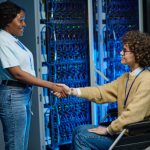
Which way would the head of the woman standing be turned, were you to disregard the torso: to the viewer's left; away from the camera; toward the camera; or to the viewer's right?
to the viewer's right

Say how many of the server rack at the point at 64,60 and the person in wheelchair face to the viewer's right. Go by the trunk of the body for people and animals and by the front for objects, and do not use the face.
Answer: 0

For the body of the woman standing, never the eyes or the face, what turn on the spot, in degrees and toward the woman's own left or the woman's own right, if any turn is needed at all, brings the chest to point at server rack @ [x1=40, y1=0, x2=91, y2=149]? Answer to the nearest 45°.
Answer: approximately 90° to the woman's own left

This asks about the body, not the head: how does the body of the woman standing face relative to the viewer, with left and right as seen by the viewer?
facing to the right of the viewer

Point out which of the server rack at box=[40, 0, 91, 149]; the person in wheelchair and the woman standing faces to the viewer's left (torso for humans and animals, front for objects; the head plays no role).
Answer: the person in wheelchair

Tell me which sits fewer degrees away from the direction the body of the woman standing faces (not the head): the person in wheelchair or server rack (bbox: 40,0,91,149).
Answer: the person in wheelchair

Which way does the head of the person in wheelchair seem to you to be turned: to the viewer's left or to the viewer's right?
to the viewer's left

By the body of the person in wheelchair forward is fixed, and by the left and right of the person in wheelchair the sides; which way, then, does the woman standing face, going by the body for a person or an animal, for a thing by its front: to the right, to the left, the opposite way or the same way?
the opposite way

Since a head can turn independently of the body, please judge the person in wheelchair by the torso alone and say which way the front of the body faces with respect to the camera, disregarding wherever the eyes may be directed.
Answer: to the viewer's left

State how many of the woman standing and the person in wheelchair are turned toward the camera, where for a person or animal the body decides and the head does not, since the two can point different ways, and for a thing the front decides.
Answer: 0

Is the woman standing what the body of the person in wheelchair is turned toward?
yes

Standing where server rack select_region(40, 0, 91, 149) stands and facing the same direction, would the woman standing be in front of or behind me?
in front
